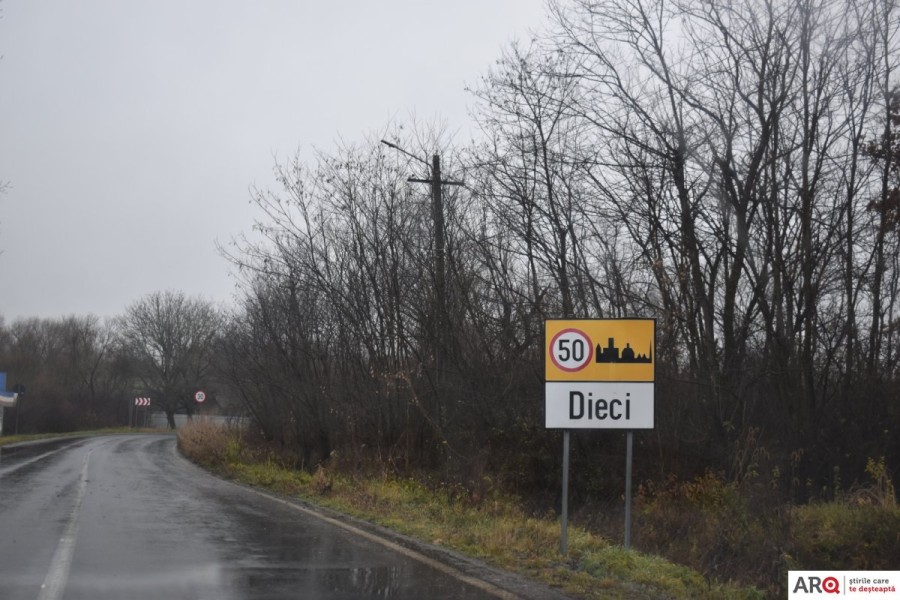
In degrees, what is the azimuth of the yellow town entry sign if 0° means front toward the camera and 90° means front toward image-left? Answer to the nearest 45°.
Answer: approximately 0°

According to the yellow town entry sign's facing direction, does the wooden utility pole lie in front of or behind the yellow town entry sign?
behind
